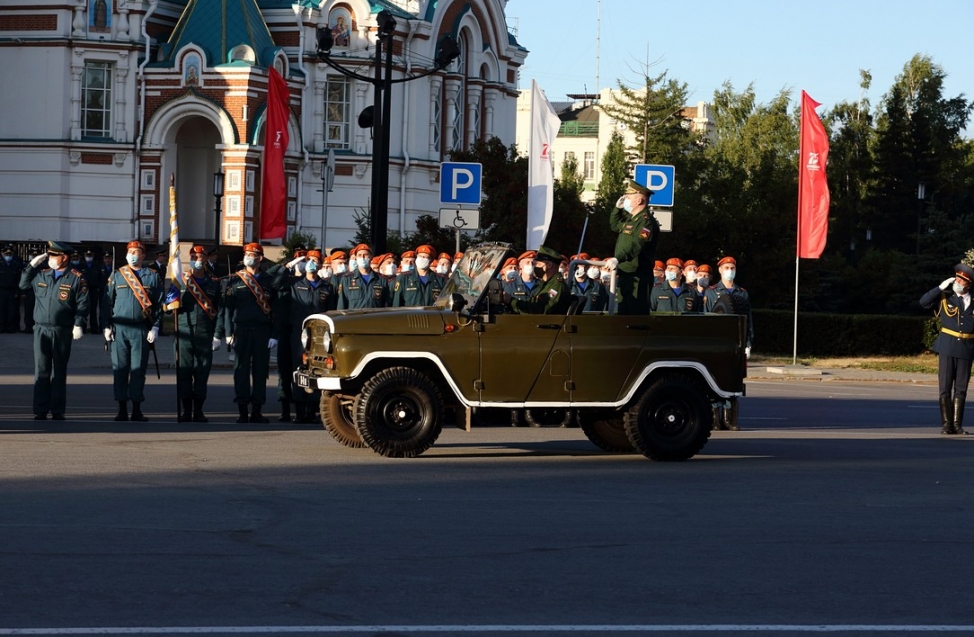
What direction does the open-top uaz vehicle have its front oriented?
to the viewer's left

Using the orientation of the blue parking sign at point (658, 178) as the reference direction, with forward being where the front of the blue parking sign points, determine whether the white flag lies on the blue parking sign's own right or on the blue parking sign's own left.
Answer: on the blue parking sign's own right

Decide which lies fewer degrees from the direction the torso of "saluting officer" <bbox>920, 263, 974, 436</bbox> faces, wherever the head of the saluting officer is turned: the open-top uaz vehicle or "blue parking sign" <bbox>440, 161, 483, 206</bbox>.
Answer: the open-top uaz vehicle

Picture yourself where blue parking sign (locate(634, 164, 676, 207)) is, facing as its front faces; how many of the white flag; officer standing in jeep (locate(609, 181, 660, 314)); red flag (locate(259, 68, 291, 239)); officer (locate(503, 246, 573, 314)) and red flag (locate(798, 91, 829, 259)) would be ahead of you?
2

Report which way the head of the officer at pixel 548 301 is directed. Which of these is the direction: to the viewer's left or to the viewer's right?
to the viewer's left

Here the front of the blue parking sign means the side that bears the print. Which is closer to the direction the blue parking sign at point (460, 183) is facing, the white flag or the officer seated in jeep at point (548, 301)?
the officer seated in jeep

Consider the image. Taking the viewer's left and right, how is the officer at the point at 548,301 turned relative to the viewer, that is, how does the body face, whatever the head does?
facing to the left of the viewer

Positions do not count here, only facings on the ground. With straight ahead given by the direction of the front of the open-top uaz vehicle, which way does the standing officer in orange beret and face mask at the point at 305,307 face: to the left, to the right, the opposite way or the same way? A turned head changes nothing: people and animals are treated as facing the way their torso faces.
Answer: to the left

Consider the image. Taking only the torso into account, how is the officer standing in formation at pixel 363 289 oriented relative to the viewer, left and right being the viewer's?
facing the viewer

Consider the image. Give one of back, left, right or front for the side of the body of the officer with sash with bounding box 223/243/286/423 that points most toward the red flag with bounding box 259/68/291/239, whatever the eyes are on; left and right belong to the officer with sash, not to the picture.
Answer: back

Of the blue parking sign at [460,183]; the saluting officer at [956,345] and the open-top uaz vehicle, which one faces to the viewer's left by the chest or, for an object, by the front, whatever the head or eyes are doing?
the open-top uaz vehicle

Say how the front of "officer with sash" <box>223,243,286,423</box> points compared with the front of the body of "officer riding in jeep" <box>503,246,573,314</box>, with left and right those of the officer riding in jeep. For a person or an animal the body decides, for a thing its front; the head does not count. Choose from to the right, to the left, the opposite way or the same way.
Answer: to the left

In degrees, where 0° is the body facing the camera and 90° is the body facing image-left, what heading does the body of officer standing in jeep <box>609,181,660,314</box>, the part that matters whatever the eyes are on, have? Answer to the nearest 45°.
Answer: approximately 45°
